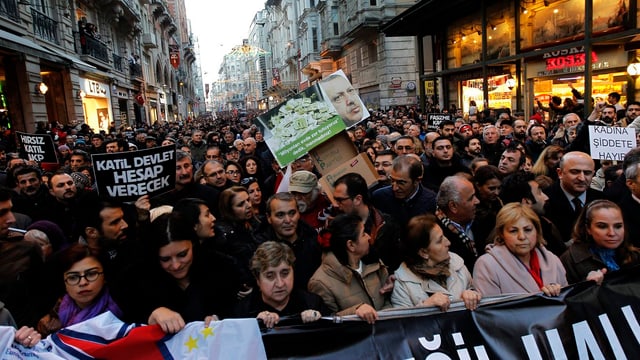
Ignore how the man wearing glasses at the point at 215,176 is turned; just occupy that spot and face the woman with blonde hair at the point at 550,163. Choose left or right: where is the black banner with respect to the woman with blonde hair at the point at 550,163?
right

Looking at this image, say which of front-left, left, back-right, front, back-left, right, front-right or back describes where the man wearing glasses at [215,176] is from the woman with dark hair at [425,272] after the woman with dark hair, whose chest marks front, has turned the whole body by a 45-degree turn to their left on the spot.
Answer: back-left

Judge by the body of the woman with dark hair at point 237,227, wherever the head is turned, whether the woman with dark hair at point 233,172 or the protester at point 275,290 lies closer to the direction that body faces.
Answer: the protester

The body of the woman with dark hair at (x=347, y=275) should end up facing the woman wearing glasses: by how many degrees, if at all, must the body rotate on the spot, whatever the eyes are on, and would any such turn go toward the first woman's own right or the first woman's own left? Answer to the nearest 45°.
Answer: approximately 135° to the first woman's own right

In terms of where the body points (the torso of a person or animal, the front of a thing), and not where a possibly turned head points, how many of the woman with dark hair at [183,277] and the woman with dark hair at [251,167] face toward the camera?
2

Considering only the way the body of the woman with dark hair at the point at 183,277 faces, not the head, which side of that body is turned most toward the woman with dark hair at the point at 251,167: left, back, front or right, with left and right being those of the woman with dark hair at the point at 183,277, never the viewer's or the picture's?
back

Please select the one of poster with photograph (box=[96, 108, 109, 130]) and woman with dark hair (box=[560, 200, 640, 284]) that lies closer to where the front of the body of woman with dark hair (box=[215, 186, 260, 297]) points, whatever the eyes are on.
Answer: the woman with dark hair

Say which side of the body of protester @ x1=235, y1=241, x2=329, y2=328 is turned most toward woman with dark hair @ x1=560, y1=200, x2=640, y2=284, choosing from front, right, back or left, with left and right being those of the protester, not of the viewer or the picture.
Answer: left

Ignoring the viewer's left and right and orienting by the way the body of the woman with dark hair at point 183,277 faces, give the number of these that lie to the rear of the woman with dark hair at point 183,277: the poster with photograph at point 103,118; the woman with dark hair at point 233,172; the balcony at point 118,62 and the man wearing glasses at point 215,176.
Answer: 4

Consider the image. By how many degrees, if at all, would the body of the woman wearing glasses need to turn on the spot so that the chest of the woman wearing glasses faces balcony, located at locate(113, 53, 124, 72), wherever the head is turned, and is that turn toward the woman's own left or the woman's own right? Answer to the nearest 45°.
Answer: approximately 180°

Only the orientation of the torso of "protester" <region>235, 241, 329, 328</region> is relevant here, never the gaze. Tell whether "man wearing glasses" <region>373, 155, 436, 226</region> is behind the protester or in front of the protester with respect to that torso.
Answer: behind

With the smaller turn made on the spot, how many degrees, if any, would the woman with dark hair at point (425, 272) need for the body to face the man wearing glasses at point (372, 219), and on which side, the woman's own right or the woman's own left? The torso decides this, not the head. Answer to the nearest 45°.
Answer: approximately 180°

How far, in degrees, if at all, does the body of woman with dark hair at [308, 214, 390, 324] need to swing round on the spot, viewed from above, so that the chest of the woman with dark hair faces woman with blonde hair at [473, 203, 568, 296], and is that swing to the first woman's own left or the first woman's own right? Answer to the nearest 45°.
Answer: approximately 45° to the first woman's own left

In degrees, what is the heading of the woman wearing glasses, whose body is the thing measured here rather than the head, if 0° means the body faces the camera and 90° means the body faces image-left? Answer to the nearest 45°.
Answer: approximately 0°
